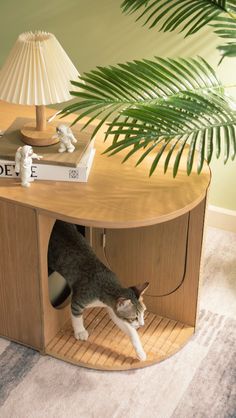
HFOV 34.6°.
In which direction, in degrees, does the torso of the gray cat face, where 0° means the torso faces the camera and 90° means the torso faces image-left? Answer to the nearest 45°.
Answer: approximately 315°
